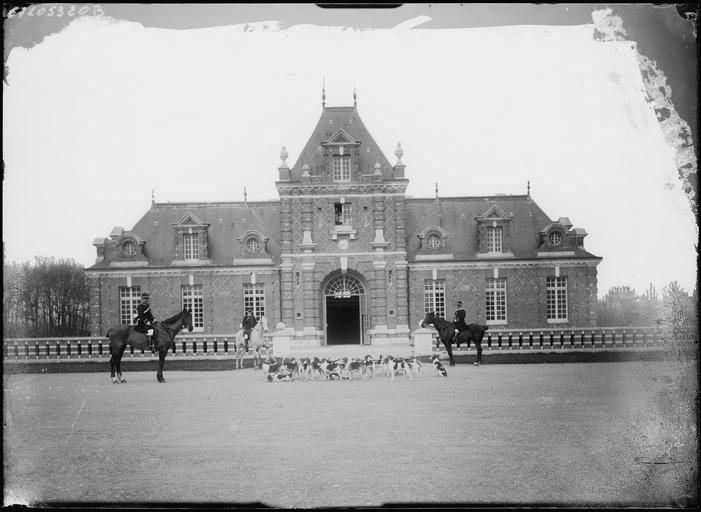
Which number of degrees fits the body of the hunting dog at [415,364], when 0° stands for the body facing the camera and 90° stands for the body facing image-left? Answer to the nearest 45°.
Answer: approximately 90°

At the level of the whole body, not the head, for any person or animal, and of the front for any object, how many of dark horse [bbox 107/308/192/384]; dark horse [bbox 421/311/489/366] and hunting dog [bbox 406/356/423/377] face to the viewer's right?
1

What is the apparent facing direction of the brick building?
toward the camera

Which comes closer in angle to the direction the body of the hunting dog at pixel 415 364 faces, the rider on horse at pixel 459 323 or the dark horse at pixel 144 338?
the dark horse

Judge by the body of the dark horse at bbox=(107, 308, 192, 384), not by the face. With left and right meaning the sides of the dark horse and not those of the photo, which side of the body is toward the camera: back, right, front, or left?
right

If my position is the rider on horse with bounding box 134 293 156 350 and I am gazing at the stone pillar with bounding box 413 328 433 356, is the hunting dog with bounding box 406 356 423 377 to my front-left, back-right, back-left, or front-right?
front-right

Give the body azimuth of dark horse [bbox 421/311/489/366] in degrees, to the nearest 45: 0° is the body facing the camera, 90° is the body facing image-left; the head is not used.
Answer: approximately 90°
